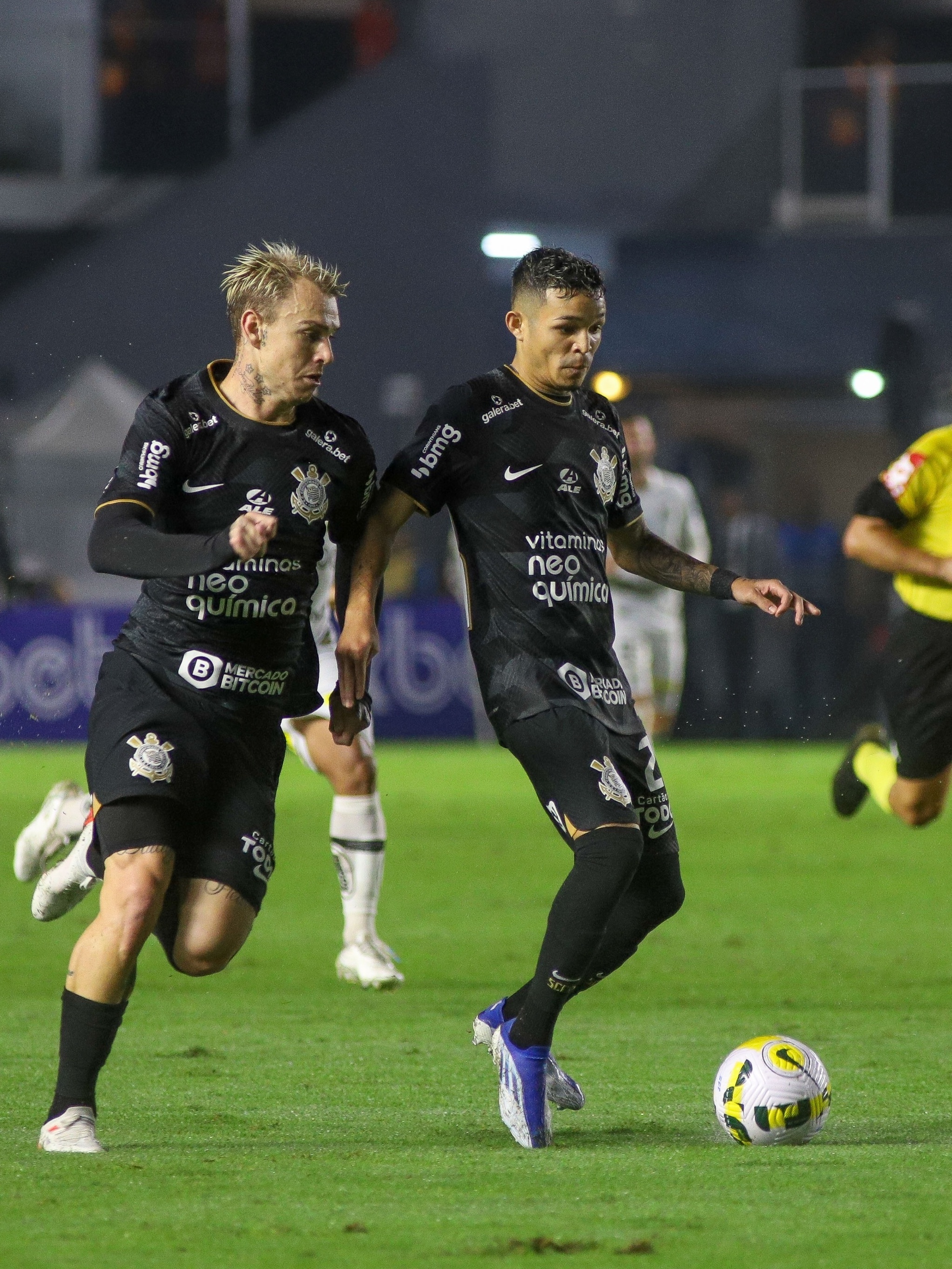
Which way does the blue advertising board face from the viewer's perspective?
toward the camera

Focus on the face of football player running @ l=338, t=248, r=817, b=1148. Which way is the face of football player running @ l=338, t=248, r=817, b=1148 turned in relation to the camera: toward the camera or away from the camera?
toward the camera

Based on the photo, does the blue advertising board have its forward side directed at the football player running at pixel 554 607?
yes

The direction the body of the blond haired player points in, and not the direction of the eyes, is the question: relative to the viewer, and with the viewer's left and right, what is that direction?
facing the viewer and to the right of the viewer

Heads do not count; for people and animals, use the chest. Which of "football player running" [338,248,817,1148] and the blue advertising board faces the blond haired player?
the blue advertising board

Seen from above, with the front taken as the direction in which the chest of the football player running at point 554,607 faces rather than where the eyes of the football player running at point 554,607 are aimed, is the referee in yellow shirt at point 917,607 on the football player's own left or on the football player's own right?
on the football player's own left

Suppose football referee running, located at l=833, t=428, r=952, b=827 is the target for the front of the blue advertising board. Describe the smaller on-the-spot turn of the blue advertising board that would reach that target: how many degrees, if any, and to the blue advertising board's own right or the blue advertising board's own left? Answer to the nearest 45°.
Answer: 0° — it already faces them

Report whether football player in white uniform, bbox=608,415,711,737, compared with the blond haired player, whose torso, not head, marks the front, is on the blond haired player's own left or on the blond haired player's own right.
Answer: on the blond haired player's own left

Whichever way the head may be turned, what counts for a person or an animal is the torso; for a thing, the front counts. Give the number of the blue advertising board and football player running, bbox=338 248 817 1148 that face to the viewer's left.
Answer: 0

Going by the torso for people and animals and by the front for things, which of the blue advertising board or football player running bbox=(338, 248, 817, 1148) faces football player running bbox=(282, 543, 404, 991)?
the blue advertising board

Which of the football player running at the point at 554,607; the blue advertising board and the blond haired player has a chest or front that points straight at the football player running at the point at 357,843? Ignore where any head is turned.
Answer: the blue advertising board
